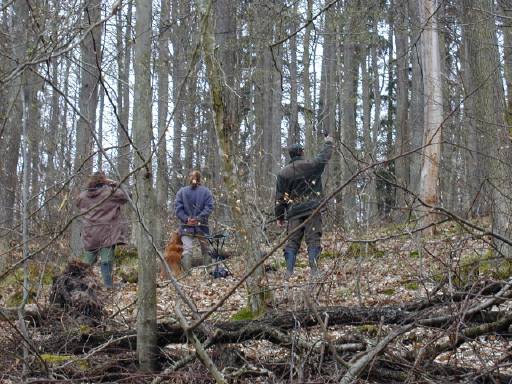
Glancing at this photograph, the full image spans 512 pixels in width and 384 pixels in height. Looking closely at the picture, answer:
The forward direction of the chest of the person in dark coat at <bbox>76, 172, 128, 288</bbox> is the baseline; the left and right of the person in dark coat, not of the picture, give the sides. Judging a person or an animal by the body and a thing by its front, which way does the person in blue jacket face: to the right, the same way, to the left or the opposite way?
the opposite way

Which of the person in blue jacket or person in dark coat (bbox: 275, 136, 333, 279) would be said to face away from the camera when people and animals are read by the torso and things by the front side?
the person in dark coat

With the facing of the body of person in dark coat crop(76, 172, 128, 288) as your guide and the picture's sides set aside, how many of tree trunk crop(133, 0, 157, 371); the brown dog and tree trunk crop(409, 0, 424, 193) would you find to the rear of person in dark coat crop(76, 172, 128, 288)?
1

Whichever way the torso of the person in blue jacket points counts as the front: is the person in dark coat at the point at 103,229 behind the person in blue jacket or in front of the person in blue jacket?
in front

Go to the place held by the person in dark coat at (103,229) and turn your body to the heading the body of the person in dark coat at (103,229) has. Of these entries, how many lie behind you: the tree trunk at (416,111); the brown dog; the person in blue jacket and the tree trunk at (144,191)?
1

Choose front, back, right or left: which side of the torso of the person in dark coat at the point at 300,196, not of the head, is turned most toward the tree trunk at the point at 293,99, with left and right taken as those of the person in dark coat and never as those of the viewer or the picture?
front

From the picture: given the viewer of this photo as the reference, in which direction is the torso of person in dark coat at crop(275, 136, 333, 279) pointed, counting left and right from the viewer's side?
facing away from the viewer

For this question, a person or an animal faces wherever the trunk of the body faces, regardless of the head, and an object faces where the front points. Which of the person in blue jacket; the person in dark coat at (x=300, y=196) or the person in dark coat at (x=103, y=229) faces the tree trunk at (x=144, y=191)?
the person in blue jacket

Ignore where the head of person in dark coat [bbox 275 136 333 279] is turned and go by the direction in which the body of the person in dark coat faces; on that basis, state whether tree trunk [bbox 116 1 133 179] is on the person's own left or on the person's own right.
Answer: on the person's own left

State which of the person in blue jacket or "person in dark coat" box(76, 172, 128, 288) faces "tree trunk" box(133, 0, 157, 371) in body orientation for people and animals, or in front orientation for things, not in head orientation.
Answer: the person in blue jacket

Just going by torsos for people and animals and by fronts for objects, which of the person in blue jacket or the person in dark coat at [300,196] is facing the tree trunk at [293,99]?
the person in dark coat

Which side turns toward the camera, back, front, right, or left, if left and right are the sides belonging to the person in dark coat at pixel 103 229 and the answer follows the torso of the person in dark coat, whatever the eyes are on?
back

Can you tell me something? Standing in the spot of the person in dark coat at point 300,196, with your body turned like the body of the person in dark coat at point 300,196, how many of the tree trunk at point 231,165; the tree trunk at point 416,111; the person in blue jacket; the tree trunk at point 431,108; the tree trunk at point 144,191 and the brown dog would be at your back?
2
